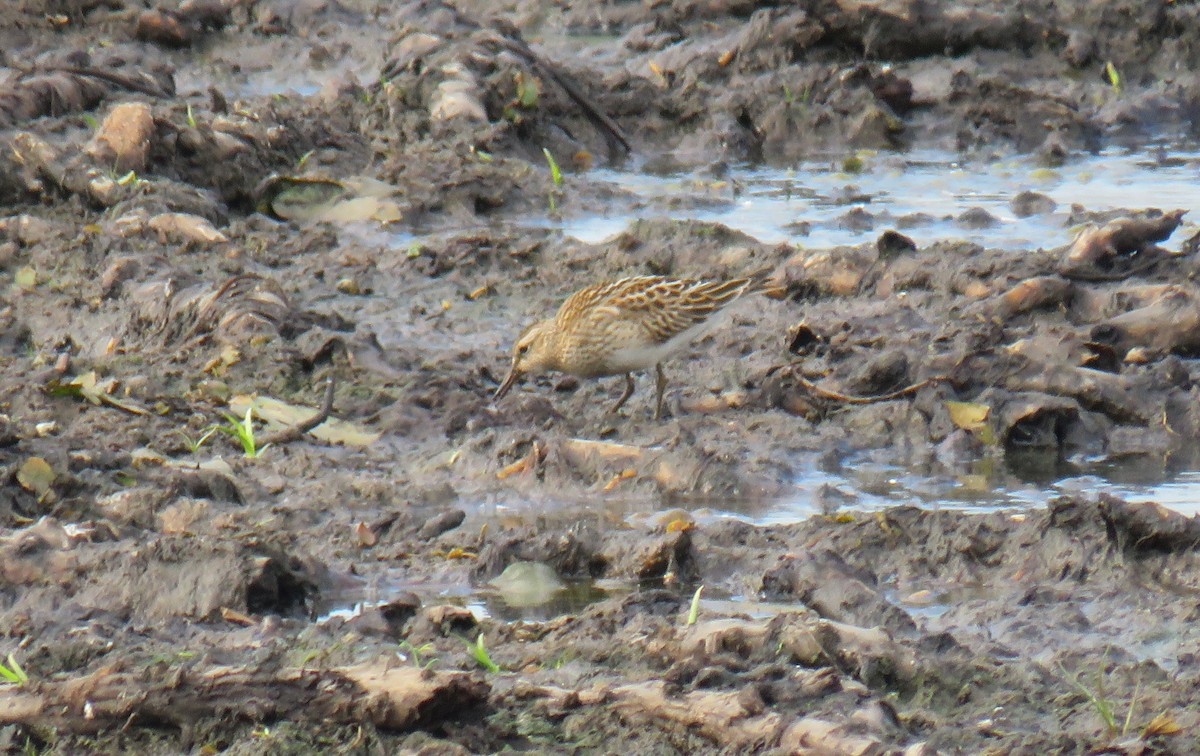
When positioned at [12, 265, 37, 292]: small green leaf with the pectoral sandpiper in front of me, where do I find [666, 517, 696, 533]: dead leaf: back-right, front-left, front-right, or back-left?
front-right

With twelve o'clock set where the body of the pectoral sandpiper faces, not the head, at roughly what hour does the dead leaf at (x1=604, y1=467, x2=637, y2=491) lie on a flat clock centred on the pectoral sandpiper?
The dead leaf is roughly at 9 o'clock from the pectoral sandpiper.

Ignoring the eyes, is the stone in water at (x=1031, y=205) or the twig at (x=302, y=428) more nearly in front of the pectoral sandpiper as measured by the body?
the twig

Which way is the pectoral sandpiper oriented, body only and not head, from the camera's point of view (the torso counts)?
to the viewer's left

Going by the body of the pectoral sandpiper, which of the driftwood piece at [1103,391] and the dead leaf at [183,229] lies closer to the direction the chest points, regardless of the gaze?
the dead leaf

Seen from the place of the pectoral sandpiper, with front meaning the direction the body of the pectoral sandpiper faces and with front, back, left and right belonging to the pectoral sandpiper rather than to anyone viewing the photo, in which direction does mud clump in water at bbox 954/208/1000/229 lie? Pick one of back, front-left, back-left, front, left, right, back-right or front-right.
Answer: back-right

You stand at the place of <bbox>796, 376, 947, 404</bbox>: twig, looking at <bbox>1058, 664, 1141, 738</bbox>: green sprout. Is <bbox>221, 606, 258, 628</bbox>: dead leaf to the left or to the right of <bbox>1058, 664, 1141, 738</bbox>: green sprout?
right

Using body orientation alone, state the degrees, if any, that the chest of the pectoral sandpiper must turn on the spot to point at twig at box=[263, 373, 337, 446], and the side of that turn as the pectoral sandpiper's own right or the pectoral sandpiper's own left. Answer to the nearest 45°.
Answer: approximately 45° to the pectoral sandpiper's own left

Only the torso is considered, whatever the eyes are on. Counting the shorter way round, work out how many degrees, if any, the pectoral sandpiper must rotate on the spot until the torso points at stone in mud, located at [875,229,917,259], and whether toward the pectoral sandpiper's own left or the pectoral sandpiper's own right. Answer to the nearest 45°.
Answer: approximately 135° to the pectoral sandpiper's own right

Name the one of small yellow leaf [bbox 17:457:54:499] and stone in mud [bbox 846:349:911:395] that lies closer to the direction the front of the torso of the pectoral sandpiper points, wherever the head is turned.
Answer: the small yellow leaf

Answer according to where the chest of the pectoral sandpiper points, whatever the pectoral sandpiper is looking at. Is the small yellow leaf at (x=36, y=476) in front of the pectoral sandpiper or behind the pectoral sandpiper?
in front

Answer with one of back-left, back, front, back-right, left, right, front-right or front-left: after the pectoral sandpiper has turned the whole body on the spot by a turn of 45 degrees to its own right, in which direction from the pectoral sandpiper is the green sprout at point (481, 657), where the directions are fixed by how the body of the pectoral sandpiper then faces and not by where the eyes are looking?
back-left

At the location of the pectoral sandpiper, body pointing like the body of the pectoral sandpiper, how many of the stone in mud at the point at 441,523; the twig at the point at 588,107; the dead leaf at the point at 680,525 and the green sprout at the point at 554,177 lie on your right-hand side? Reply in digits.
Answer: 2

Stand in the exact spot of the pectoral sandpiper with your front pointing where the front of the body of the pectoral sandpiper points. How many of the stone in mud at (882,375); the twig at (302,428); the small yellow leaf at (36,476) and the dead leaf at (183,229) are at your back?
1

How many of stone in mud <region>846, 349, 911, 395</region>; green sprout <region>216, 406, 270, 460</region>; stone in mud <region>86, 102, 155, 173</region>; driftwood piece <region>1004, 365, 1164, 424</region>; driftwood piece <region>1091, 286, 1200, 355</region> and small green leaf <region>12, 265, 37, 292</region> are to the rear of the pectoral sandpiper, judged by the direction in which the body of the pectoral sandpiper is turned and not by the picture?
3

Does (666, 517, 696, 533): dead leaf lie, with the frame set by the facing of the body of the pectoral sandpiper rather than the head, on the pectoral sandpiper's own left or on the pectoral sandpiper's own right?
on the pectoral sandpiper's own left

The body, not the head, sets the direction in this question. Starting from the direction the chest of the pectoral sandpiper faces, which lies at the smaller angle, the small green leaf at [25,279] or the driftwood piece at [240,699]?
the small green leaf

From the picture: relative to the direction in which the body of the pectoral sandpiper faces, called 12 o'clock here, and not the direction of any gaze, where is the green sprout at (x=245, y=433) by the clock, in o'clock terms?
The green sprout is roughly at 11 o'clock from the pectoral sandpiper.

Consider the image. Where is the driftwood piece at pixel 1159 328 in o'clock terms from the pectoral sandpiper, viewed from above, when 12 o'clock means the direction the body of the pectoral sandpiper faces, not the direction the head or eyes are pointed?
The driftwood piece is roughly at 6 o'clock from the pectoral sandpiper.
